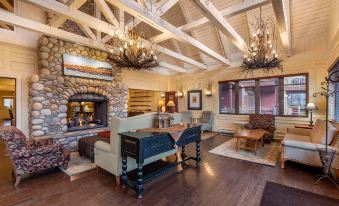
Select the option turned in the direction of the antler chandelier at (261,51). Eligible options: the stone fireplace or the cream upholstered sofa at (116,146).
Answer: the stone fireplace

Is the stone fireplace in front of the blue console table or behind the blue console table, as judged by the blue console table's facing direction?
behind

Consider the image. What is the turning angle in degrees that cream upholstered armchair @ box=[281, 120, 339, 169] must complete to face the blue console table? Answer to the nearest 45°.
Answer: approximately 45° to its left

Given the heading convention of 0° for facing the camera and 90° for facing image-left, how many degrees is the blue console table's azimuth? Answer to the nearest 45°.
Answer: approximately 315°

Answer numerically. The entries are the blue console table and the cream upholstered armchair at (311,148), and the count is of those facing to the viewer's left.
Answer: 1

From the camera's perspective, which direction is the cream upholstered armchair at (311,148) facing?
to the viewer's left

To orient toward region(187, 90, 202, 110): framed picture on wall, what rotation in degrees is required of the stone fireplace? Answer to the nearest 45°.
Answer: approximately 45° to its left

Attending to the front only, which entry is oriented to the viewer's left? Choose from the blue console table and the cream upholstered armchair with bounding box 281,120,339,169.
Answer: the cream upholstered armchair

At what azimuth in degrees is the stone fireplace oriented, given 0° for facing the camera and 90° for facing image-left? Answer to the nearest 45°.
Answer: approximately 315°

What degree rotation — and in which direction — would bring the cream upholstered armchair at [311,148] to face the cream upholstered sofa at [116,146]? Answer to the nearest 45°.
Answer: approximately 45° to its left
